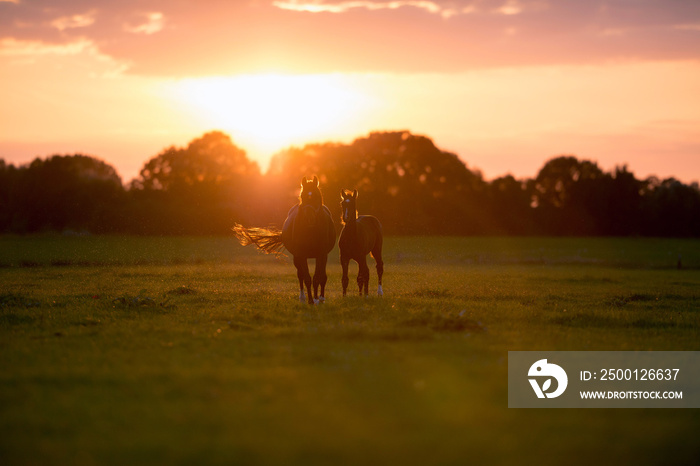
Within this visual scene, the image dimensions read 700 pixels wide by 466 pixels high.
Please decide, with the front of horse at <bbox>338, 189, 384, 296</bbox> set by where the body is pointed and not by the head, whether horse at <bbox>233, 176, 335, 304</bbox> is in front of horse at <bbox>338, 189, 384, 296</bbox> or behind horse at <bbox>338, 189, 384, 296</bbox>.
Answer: in front

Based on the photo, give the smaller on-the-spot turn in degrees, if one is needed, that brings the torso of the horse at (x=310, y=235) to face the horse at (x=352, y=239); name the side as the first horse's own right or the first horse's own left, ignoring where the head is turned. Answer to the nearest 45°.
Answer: approximately 135° to the first horse's own left

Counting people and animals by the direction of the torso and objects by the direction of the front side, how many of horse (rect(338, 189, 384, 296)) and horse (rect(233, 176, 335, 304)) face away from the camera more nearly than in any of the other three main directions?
0

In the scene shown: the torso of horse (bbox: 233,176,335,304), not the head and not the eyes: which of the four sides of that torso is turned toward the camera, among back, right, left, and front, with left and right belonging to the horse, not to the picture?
front

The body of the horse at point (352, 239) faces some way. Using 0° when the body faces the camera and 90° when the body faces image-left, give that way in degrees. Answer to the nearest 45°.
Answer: approximately 45°
